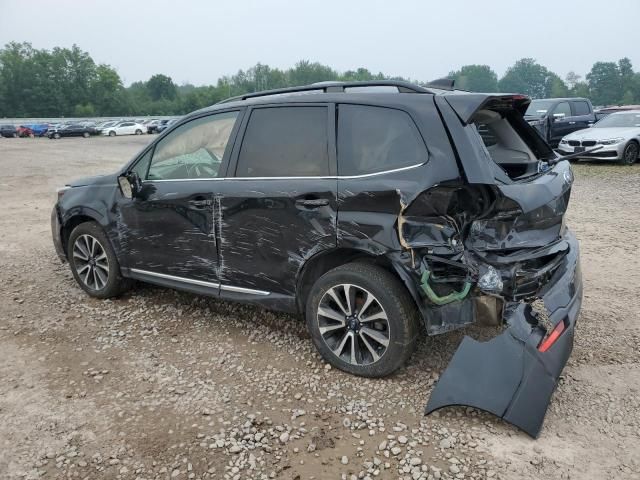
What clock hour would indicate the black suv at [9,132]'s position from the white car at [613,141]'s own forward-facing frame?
The black suv is roughly at 2 o'clock from the white car.

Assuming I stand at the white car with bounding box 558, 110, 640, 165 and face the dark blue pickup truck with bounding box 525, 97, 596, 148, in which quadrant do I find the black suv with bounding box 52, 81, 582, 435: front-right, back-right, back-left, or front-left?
back-left

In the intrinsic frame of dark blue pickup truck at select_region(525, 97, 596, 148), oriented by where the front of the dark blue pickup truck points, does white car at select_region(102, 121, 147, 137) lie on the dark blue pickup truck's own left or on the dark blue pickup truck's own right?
on the dark blue pickup truck's own right

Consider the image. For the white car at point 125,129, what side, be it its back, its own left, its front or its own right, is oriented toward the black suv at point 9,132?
front

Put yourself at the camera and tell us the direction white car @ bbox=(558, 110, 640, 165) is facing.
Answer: facing the viewer and to the left of the viewer

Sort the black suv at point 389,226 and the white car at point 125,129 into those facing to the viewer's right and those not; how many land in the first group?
0

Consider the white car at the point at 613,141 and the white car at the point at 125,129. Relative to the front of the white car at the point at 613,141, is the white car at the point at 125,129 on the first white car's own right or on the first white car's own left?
on the first white car's own right

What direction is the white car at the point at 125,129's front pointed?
to the viewer's left

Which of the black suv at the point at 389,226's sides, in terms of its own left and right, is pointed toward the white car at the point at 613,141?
right

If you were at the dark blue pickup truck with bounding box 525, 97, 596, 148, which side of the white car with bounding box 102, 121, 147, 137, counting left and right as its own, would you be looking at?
left
